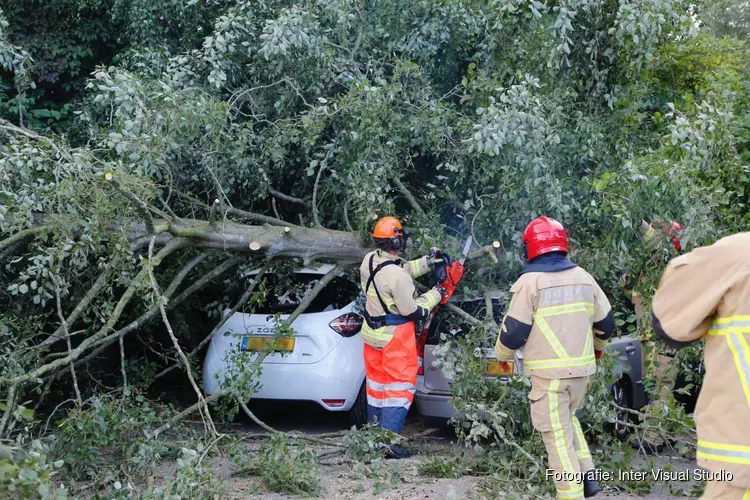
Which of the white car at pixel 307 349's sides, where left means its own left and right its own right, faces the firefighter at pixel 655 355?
right

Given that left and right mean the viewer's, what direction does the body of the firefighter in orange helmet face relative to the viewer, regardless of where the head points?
facing away from the viewer and to the right of the viewer

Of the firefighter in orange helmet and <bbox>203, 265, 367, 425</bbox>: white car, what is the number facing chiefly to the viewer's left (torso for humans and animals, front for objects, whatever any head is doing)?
0

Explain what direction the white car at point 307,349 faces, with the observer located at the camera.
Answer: facing away from the viewer and to the right of the viewer
